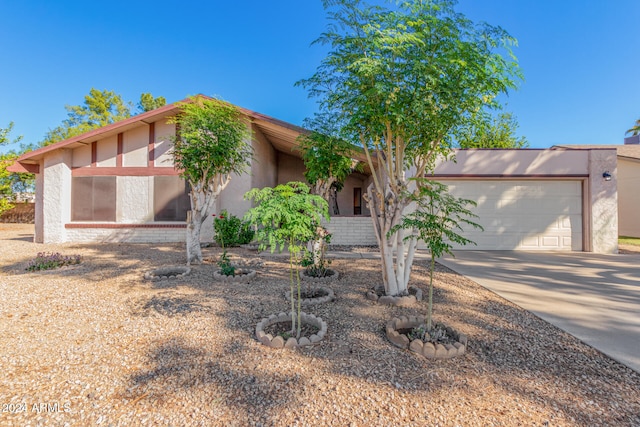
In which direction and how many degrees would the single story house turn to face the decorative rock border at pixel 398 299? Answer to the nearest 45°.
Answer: approximately 45° to its left

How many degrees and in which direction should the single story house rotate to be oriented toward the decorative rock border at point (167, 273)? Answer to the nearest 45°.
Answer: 0° — it already faces it

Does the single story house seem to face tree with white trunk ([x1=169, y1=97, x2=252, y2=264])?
yes

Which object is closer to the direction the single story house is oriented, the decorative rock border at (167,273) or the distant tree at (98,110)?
the decorative rock border

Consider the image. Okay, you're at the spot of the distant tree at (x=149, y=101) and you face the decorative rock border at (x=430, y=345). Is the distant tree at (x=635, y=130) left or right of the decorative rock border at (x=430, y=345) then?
left

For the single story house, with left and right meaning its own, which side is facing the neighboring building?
left

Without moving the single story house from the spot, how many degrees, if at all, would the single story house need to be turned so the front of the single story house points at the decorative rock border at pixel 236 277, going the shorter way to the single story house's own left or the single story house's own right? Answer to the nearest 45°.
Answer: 0° — it already faces it

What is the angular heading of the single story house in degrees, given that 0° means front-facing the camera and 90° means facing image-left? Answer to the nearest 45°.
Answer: approximately 0°

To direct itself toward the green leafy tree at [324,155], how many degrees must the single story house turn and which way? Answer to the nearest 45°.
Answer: approximately 45° to its left
